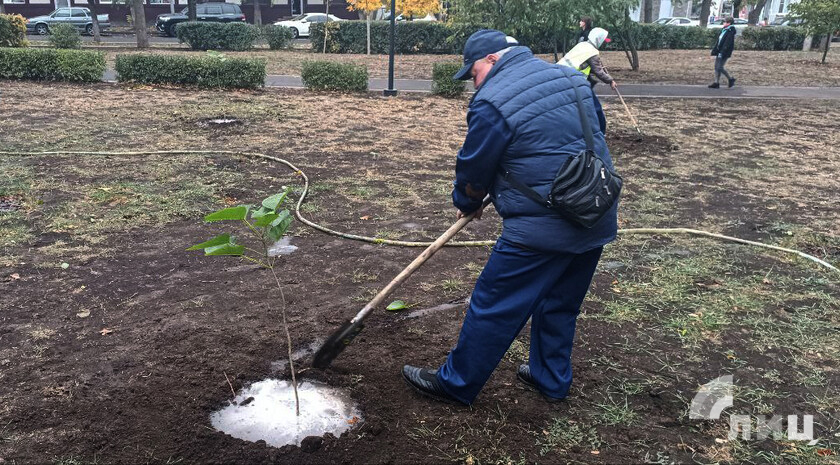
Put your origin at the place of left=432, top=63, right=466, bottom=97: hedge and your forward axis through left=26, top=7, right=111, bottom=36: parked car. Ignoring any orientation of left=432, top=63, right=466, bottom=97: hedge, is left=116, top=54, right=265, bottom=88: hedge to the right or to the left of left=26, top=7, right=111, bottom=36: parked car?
left

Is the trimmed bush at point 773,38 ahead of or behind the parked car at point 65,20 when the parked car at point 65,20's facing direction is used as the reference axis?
behind

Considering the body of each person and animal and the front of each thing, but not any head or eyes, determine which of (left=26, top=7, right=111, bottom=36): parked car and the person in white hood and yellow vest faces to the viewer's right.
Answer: the person in white hood and yellow vest

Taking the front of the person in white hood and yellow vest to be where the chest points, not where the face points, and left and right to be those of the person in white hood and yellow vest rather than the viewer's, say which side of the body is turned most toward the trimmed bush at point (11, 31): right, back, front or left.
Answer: back

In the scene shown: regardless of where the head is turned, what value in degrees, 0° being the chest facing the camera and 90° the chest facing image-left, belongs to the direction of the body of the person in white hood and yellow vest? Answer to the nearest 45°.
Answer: approximately 270°

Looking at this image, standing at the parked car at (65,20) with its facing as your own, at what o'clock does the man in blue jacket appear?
The man in blue jacket is roughly at 9 o'clock from the parked car.

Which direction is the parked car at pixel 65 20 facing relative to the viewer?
to the viewer's left

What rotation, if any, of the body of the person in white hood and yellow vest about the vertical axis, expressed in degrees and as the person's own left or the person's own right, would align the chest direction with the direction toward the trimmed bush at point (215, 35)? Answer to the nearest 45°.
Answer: approximately 135° to the person's own left

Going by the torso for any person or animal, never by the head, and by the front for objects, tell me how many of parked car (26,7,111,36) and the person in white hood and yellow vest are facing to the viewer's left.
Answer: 1

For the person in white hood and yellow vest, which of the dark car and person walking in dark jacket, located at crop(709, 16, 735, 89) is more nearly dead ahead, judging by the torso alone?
the person walking in dark jacket

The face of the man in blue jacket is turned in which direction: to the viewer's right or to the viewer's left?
to the viewer's left

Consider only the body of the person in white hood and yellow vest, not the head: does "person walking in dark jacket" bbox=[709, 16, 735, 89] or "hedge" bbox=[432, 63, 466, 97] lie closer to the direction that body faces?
the person walking in dark jacket

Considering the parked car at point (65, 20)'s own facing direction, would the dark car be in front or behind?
behind
